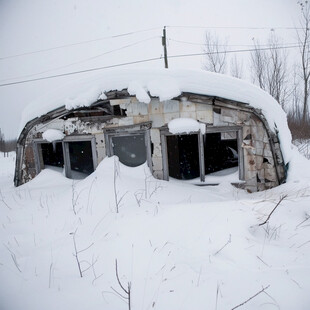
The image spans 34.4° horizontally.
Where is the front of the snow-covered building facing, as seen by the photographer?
facing the viewer
